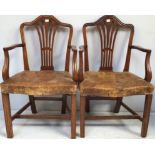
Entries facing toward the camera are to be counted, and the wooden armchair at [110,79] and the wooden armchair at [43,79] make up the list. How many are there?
2

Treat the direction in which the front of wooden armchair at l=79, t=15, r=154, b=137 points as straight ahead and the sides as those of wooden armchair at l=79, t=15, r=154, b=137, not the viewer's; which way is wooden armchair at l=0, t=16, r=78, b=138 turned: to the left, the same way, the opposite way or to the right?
the same way

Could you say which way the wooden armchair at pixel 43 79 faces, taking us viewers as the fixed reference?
facing the viewer

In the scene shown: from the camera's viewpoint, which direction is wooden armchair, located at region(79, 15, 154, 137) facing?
toward the camera
